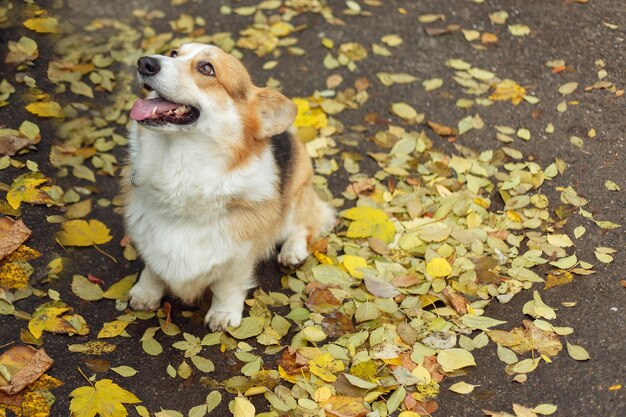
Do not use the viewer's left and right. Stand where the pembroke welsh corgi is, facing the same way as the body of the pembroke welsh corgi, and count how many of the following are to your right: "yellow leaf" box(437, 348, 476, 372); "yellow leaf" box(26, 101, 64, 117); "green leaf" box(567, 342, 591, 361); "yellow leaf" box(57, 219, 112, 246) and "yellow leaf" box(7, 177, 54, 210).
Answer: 3

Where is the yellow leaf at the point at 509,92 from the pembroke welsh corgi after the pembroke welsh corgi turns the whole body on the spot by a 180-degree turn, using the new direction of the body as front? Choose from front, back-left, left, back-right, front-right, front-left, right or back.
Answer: front

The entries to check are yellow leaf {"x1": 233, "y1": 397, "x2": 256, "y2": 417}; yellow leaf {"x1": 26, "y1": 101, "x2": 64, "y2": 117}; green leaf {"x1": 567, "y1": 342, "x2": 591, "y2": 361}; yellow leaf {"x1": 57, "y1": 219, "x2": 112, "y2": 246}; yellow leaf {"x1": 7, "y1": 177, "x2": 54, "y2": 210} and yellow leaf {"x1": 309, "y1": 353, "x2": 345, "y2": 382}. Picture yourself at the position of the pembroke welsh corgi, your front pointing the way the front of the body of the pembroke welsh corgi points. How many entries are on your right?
3

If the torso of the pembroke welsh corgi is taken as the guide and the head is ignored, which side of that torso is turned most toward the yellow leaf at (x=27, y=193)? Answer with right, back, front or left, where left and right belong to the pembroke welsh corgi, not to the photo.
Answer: right

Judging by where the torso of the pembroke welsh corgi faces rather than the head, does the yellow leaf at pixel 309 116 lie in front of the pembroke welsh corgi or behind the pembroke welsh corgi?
behind

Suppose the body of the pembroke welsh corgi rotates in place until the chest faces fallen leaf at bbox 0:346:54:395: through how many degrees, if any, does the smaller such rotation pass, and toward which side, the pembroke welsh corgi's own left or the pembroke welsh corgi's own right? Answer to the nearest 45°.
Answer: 0° — it already faces it

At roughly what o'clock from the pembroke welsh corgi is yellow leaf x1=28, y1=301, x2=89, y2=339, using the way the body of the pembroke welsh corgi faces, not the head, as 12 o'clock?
The yellow leaf is roughly at 1 o'clock from the pembroke welsh corgi.

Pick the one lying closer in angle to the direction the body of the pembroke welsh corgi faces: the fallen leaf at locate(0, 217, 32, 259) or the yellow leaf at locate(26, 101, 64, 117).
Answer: the fallen leaf

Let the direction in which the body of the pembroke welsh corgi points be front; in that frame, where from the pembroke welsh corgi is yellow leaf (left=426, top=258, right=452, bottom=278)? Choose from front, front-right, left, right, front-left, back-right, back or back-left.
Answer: back-left

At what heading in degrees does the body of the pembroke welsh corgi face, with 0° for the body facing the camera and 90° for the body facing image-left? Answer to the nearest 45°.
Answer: approximately 45°

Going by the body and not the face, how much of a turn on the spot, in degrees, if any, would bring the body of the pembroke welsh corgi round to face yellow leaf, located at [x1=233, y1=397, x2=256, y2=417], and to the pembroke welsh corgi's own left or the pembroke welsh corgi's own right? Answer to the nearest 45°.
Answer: approximately 45° to the pembroke welsh corgi's own left
